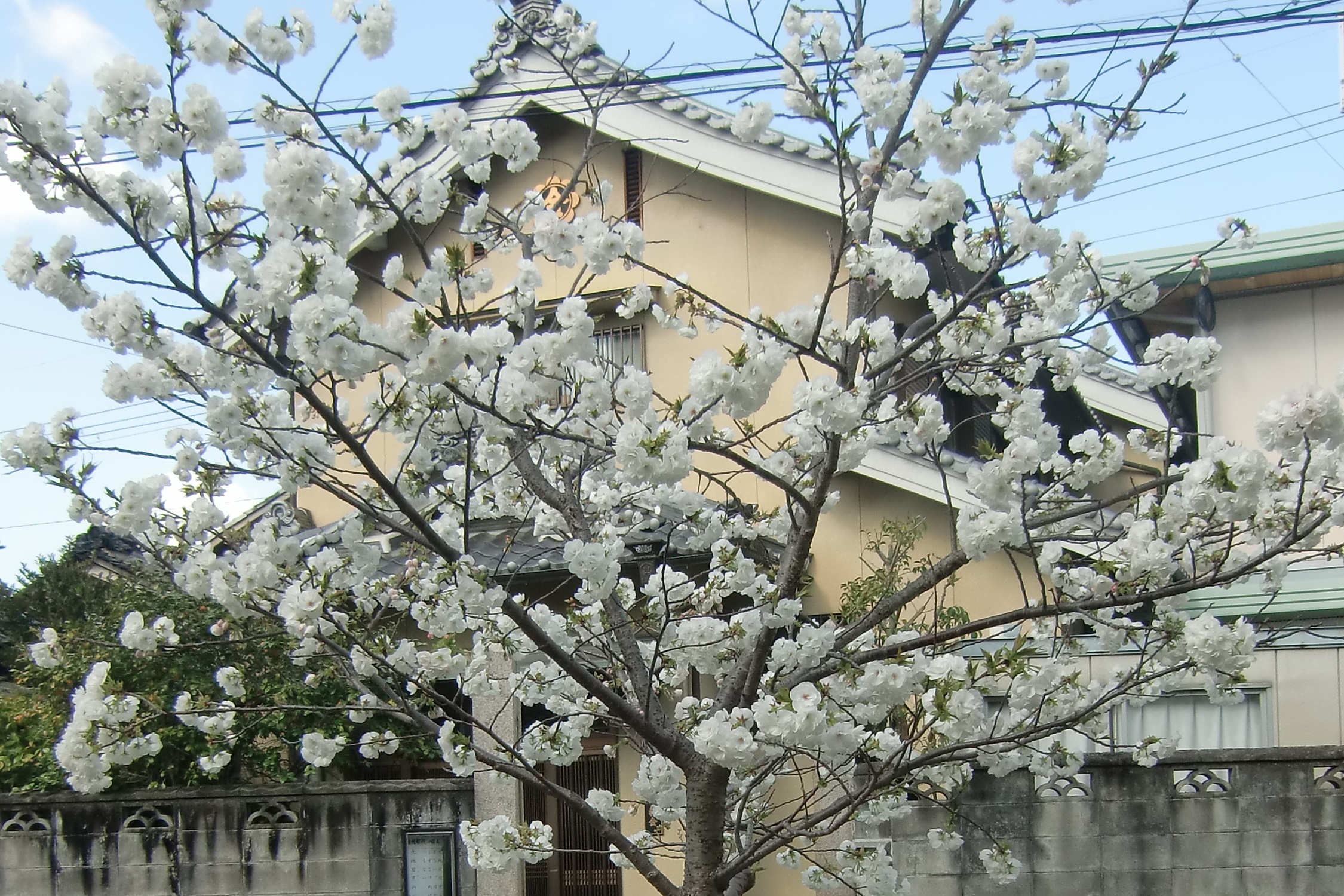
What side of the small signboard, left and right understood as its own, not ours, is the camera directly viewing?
front

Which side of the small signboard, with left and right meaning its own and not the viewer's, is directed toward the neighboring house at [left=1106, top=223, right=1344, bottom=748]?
left

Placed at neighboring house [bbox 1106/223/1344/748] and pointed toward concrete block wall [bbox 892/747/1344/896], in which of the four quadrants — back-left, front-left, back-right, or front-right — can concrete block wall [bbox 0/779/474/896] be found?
front-right

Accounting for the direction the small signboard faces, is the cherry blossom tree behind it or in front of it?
in front

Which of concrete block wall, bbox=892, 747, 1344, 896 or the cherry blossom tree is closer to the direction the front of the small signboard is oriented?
the cherry blossom tree
